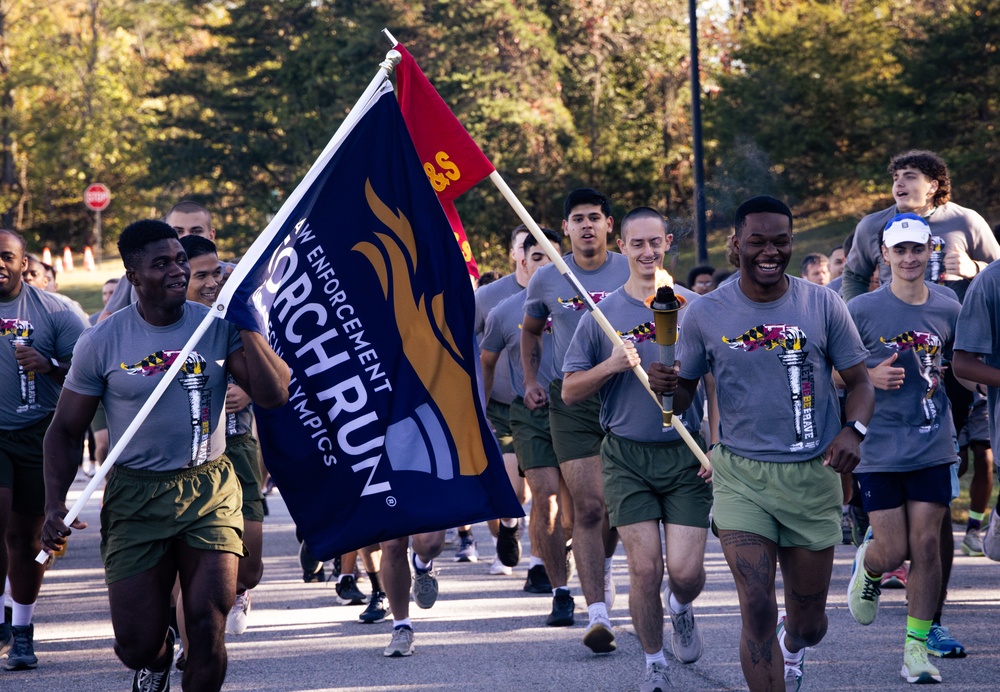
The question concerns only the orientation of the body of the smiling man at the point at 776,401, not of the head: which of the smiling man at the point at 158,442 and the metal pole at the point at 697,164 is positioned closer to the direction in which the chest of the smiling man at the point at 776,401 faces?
the smiling man

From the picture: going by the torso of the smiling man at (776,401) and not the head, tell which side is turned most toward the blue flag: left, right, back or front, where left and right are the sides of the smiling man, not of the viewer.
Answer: right

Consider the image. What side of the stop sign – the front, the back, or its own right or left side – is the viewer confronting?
front

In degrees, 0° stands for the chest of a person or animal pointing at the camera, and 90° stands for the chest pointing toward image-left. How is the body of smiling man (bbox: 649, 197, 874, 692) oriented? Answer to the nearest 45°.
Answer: approximately 0°

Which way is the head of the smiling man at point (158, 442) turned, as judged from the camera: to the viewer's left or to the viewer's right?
to the viewer's right

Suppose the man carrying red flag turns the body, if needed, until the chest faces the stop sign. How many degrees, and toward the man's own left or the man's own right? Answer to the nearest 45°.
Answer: approximately 135° to the man's own right

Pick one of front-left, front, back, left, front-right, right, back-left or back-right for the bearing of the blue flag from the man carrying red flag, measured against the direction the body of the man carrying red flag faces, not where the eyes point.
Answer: front-right

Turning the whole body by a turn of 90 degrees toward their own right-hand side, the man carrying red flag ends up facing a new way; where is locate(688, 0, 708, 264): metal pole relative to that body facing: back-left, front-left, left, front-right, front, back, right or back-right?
right

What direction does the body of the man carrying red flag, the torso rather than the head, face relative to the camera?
toward the camera

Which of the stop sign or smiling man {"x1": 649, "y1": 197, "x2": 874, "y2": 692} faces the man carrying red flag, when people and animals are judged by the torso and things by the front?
the stop sign

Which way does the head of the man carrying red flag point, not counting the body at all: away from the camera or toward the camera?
toward the camera

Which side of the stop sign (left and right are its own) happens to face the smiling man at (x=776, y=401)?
front

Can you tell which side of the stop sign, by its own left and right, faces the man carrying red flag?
front
